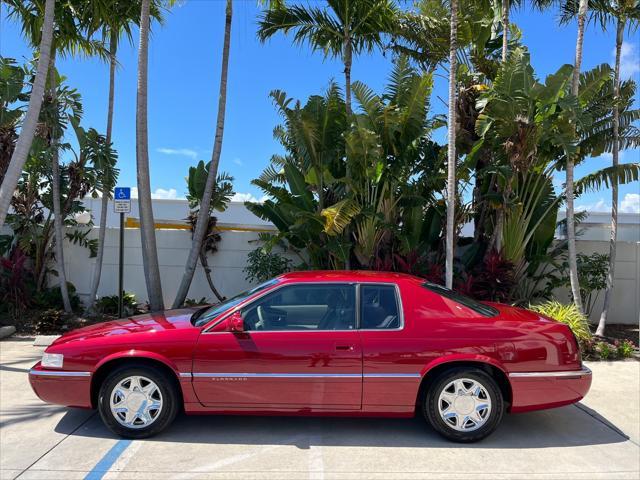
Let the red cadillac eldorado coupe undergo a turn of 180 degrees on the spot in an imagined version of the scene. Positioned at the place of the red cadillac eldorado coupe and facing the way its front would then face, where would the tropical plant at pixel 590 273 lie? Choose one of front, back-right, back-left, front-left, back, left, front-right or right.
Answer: front-left

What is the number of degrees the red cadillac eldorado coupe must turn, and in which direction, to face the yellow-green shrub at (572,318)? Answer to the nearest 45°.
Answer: approximately 135° to its right

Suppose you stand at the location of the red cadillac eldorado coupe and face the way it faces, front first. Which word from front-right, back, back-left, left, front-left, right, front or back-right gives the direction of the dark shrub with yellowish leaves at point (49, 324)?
front-right

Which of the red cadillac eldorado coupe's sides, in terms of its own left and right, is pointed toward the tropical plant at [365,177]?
right

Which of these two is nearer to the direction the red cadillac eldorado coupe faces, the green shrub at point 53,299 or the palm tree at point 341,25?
the green shrub

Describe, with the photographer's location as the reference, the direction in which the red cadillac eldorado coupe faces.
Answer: facing to the left of the viewer

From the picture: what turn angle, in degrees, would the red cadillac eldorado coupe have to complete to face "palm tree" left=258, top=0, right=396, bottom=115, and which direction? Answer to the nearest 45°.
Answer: approximately 90° to its right

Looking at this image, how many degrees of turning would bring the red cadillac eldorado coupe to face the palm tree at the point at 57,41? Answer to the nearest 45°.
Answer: approximately 45° to its right

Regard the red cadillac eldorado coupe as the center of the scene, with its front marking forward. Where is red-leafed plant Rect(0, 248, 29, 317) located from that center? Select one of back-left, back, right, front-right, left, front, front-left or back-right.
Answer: front-right

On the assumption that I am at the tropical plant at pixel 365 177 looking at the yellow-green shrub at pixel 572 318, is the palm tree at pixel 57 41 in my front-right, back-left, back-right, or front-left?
back-right

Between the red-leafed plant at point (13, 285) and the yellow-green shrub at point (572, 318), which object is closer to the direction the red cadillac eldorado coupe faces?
the red-leafed plant
